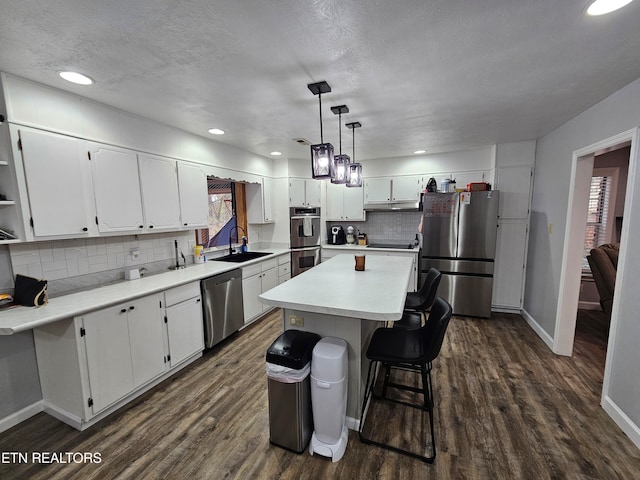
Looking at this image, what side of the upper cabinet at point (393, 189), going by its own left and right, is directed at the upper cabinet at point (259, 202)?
right

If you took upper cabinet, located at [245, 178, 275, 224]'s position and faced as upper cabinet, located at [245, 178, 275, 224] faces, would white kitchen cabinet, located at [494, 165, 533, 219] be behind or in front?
in front

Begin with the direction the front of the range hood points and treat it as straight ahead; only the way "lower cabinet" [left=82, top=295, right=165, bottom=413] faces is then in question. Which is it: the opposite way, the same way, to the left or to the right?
to the left

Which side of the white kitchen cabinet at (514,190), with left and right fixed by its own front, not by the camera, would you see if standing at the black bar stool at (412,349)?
front

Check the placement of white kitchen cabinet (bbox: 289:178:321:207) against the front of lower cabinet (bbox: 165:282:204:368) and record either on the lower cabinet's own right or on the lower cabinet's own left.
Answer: on the lower cabinet's own left

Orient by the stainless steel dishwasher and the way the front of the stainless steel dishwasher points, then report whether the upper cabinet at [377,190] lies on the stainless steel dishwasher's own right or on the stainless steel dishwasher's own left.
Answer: on the stainless steel dishwasher's own left

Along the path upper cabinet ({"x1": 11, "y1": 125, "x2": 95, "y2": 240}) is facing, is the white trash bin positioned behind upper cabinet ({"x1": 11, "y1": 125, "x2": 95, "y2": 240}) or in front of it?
in front

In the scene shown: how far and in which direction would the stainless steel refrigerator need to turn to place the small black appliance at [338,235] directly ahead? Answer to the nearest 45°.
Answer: approximately 90° to its right

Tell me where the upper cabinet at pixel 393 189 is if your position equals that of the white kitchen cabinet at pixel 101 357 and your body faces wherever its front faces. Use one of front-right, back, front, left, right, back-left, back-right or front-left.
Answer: front-left

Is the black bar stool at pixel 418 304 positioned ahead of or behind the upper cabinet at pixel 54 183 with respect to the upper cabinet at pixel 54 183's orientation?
ahead

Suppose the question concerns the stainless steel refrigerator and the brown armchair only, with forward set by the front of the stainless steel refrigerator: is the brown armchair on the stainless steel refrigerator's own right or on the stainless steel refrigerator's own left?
on the stainless steel refrigerator's own left
